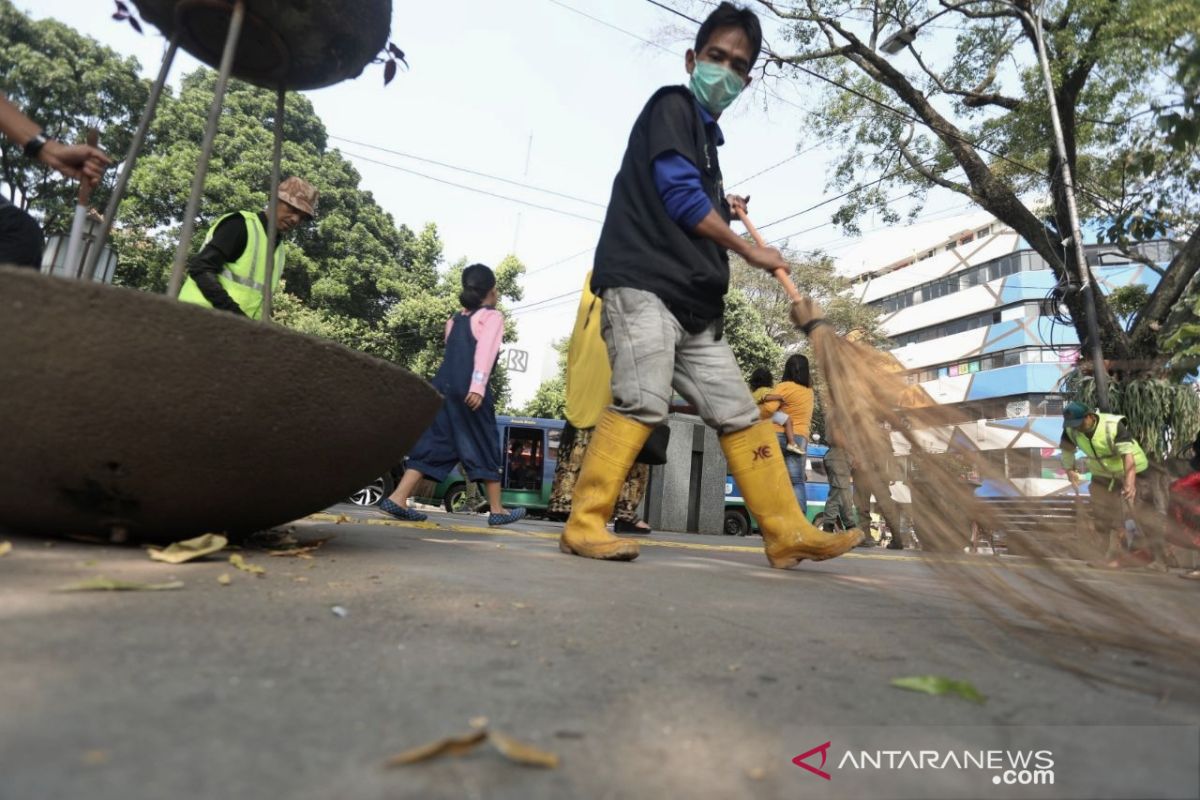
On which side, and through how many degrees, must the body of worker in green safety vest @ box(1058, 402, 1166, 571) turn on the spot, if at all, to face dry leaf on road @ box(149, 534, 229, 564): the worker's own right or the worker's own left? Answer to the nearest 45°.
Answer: approximately 45° to the worker's own left

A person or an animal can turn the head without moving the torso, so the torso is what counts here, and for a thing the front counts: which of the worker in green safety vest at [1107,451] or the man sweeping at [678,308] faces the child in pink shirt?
the worker in green safety vest

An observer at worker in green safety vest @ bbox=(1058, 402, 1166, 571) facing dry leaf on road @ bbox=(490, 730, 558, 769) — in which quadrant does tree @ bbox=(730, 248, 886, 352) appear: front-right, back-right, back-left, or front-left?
back-right

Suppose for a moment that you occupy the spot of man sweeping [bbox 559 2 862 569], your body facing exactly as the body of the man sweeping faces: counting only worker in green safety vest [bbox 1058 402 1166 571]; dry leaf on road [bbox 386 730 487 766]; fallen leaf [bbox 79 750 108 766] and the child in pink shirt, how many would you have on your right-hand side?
2

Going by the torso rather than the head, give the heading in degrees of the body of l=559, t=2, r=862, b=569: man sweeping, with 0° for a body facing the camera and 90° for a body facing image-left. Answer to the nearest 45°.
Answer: approximately 270°
